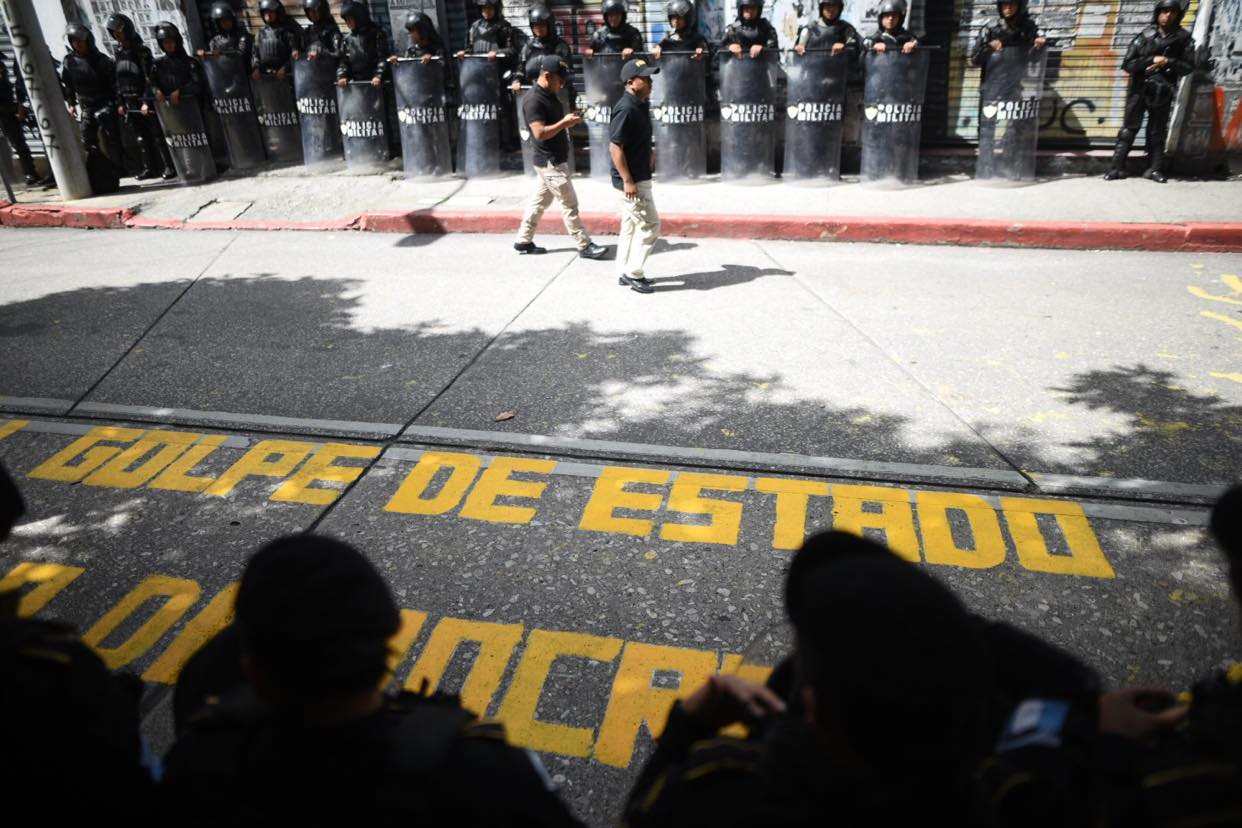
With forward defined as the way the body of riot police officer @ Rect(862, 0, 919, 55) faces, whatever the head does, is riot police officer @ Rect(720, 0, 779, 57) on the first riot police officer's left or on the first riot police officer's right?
on the first riot police officer's right

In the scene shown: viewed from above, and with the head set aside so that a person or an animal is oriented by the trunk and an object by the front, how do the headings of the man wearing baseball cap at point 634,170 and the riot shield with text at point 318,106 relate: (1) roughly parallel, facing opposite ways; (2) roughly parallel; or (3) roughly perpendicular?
roughly perpendicular

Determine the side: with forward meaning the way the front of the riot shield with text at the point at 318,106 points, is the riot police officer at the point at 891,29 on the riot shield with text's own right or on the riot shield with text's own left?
on the riot shield with text's own left

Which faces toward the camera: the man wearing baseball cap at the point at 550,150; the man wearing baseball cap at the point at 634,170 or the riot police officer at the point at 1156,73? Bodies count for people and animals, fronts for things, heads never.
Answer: the riot police officer

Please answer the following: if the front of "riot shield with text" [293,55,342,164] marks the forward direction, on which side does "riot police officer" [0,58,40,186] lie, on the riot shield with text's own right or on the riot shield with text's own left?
on the riot shield with text's own right

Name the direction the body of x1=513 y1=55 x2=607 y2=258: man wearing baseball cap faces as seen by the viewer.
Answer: to the viewer's right

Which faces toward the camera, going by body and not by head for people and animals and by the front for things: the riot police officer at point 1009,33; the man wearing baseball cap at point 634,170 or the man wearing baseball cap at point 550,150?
the riot police officer

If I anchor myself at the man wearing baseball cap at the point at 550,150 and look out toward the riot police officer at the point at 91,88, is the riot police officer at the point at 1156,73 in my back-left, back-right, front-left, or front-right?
back-right

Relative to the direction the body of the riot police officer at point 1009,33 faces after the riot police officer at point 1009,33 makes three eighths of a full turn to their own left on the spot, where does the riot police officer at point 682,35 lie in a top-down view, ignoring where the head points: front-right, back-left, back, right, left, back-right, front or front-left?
back-left

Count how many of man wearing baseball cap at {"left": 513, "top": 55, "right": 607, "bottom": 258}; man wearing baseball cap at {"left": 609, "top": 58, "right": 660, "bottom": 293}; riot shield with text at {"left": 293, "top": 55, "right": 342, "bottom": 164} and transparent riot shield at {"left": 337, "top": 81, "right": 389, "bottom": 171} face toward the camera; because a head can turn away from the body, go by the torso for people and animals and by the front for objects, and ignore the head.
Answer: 2

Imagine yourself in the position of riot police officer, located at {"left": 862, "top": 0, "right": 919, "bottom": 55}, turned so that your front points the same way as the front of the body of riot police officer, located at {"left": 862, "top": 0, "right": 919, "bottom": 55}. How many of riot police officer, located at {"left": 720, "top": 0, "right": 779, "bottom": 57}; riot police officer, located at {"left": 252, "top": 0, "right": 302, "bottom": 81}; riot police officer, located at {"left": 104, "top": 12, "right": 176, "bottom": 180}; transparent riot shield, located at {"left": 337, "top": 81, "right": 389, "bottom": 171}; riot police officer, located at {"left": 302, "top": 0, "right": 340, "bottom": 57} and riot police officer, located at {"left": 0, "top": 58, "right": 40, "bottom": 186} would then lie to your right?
6

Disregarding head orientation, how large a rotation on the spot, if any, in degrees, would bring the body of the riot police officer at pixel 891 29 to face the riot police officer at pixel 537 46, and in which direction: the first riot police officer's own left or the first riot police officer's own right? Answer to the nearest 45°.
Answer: approximately 90° to the first riot police officer's own right
